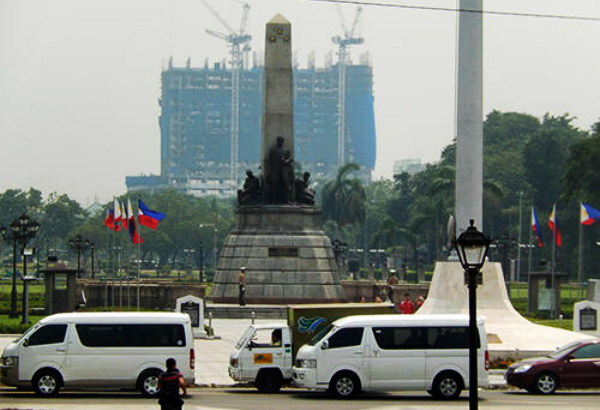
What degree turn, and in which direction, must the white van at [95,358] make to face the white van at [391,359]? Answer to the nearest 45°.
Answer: approximately 180°

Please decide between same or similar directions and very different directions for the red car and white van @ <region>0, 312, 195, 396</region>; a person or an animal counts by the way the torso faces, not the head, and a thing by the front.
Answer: same or similar directions

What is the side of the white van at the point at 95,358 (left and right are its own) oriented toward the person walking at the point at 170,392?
left

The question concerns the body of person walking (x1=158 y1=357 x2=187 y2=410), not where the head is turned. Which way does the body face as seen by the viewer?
away from the camera

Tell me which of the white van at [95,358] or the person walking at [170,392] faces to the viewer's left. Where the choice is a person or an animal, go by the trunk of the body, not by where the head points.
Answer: the white van

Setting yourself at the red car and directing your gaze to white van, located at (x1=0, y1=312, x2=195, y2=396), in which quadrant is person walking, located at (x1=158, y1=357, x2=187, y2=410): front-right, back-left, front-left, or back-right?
front-left

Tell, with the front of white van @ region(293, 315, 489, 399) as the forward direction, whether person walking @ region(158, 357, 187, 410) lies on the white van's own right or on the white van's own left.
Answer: on the white van's own left

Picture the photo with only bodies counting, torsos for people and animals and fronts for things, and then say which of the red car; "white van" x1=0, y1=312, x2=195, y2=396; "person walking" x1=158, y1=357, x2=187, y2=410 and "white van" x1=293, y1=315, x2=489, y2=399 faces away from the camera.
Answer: the person walking

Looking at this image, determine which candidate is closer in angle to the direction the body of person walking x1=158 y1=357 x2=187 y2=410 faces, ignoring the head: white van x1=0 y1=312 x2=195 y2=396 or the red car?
the white van

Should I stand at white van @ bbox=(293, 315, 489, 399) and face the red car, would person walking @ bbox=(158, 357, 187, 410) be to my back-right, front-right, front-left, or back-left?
back-right

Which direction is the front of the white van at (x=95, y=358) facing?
to the viewer's left

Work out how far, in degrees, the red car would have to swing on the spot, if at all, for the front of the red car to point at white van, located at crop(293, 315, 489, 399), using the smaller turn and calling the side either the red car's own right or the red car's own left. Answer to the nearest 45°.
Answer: approximately 45° to the red car's own left

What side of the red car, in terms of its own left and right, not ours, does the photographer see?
left

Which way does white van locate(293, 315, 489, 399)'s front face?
to the viewer's left

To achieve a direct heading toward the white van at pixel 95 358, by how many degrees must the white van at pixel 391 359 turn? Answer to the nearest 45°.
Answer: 0° — it already faces it

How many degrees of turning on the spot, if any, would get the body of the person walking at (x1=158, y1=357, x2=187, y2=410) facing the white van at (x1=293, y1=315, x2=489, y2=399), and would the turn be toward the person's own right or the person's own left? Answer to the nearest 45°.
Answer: approximately 45° to the person's own right

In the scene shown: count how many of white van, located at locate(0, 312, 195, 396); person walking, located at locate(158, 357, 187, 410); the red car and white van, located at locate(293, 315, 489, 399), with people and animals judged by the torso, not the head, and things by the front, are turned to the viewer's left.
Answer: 3

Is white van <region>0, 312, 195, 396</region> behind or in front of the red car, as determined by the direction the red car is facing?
in front
